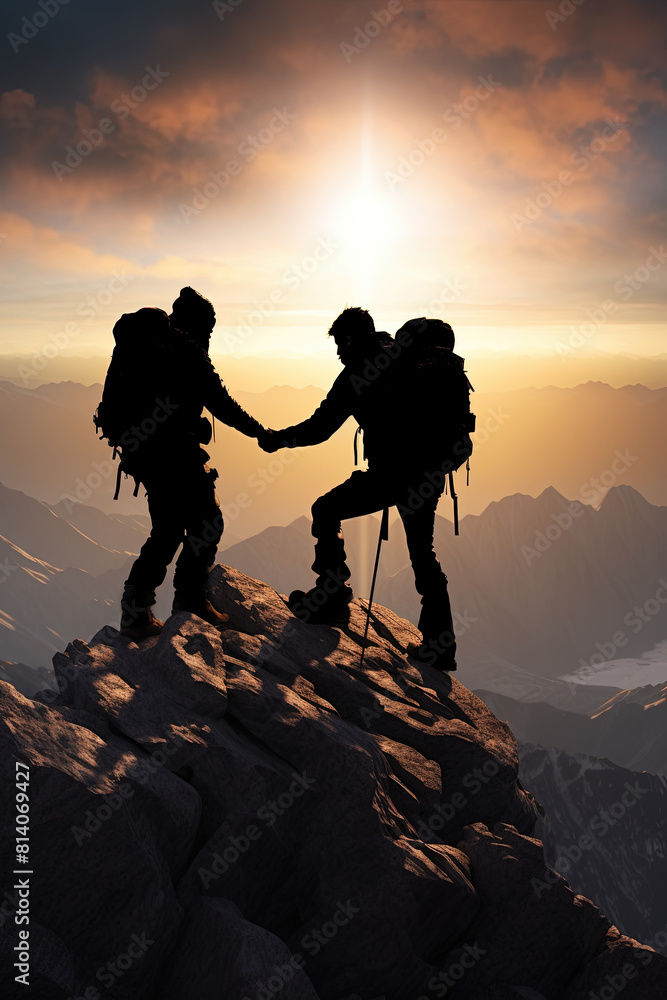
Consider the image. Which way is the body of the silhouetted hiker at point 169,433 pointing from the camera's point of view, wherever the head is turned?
to the viewer's right

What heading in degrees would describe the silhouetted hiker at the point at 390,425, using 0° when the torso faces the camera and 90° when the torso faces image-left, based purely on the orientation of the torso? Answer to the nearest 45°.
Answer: approximately 90°

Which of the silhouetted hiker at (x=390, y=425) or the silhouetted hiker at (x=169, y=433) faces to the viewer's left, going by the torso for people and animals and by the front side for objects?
the silhouetted hiker at (x=390, y=425)

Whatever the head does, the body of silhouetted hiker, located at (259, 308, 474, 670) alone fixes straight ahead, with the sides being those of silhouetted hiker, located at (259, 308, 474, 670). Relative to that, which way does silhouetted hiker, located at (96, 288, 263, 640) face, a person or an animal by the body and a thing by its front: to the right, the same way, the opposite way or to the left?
the opposite way

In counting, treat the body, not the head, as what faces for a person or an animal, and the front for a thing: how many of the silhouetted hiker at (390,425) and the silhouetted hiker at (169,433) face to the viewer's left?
1

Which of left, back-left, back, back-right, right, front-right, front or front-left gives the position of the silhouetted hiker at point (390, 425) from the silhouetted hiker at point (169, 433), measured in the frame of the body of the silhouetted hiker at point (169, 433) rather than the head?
front

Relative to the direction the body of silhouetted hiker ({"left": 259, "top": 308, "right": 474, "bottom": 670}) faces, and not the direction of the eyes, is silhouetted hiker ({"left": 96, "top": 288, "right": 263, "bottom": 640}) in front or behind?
in front
